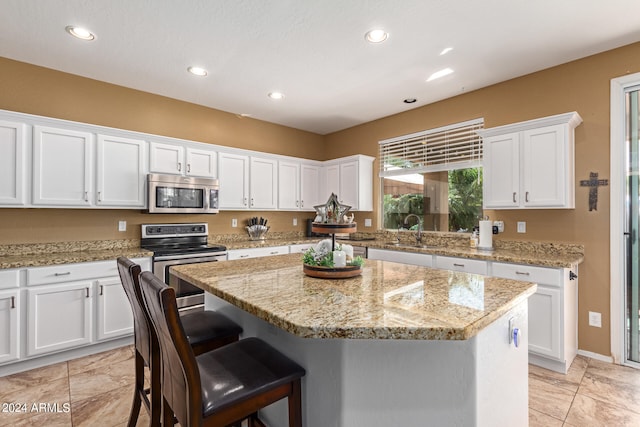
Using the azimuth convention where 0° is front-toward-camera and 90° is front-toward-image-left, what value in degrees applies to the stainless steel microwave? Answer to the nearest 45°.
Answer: approximately 0°

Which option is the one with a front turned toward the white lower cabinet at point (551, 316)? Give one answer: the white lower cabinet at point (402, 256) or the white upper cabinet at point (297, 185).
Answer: the white upper cabinet

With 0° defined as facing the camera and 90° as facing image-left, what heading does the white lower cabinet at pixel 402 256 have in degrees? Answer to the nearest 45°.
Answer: approximately 45°

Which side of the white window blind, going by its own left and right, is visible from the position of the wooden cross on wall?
left

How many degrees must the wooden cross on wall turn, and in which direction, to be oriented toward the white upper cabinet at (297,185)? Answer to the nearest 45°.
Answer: approximately 90° to its right
